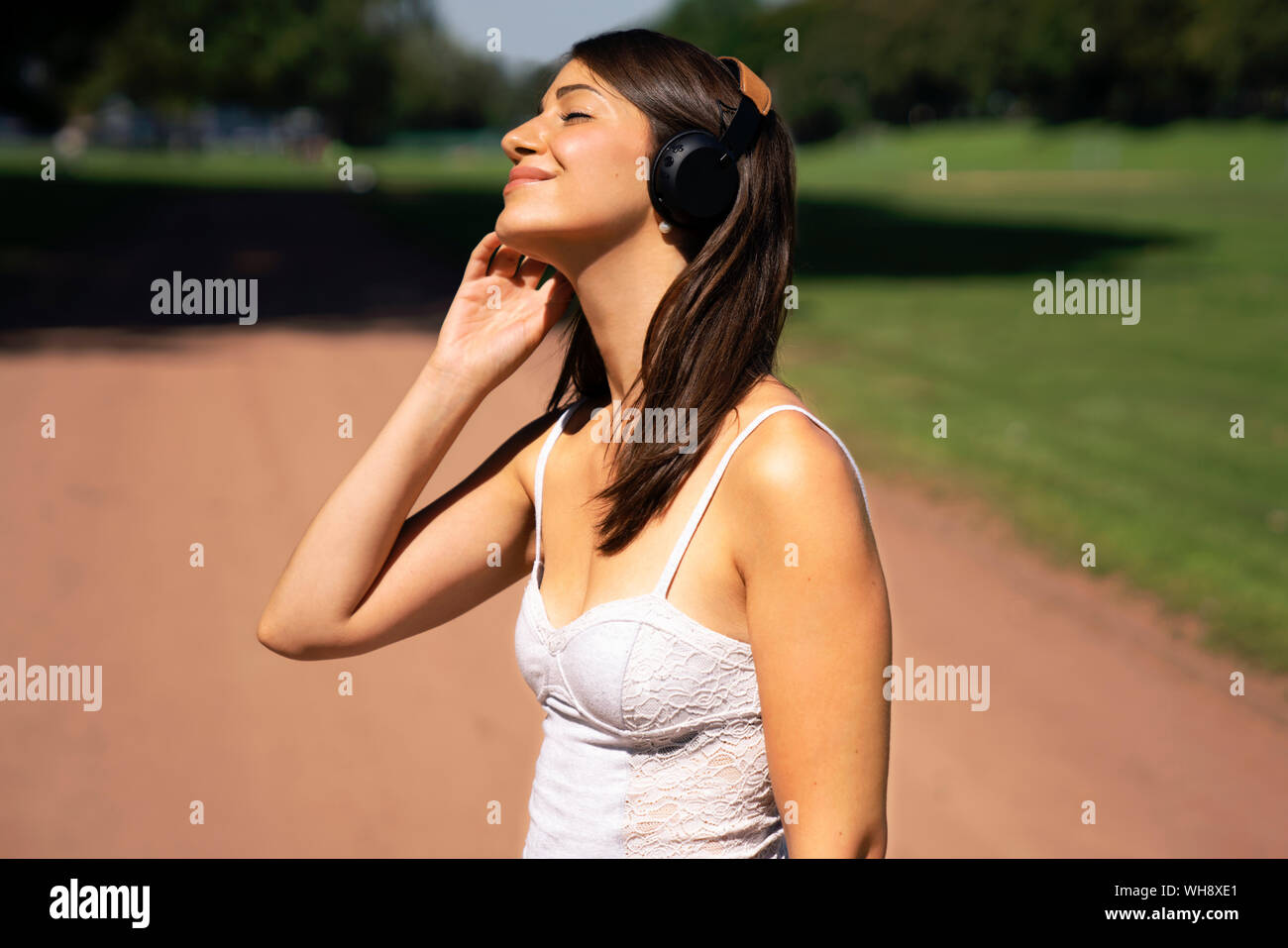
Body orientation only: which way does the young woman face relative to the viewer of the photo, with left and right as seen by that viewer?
facing the viewer and to the left of the viewer

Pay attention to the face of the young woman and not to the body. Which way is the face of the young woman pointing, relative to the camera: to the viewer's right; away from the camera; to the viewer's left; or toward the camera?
to the viewer's left
